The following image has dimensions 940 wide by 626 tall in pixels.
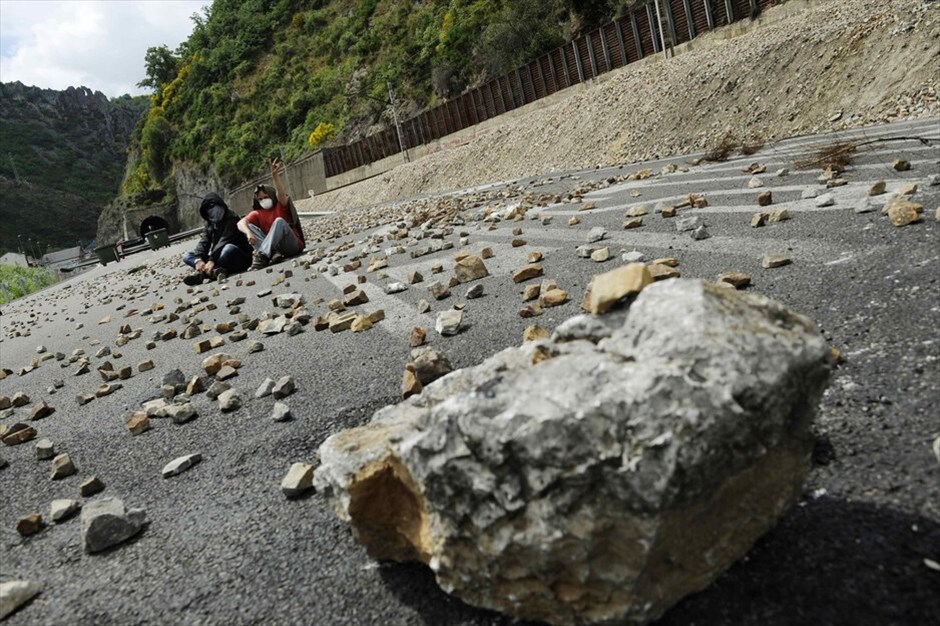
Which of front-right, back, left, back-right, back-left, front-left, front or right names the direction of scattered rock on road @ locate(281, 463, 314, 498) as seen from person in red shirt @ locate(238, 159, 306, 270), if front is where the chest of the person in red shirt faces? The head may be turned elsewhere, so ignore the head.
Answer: front-left

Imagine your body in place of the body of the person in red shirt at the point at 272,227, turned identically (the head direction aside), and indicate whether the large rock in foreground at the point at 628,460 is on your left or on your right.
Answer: on your left

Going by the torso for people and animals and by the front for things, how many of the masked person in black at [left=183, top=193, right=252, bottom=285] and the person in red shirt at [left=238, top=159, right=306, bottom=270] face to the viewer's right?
0

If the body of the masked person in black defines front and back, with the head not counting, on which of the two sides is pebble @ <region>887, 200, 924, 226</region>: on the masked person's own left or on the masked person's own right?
on the masked person's own left

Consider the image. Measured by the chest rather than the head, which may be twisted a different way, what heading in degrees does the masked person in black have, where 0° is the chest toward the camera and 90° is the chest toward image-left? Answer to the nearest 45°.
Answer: approximately 45°

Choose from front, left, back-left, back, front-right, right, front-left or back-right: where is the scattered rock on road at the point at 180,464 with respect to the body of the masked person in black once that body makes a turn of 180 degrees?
back-right

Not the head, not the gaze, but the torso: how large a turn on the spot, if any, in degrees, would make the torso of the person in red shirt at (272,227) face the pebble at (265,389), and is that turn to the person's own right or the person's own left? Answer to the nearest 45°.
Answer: approximately 45° to the person's own left

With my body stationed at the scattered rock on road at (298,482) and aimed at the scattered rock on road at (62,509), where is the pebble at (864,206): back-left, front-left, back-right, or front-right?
back-right

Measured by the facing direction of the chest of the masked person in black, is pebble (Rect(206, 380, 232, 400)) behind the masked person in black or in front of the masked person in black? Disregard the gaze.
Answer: in front

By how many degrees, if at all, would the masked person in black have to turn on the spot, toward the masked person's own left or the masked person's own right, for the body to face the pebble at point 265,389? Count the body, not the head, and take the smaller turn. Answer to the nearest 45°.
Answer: approximately 45° to the masked person's own left

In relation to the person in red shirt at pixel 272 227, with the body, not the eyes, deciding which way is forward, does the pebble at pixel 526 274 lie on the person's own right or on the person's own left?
on the person's own left

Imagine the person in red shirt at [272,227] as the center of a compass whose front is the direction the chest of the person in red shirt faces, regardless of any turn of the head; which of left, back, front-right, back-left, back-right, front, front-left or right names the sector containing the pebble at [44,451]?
front-left

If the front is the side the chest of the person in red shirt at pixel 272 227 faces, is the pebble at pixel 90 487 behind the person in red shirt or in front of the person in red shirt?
in front

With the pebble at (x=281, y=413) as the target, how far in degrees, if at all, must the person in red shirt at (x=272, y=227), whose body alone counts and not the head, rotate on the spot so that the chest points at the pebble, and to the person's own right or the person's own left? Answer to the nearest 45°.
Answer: approximately 45° to the person's own left
